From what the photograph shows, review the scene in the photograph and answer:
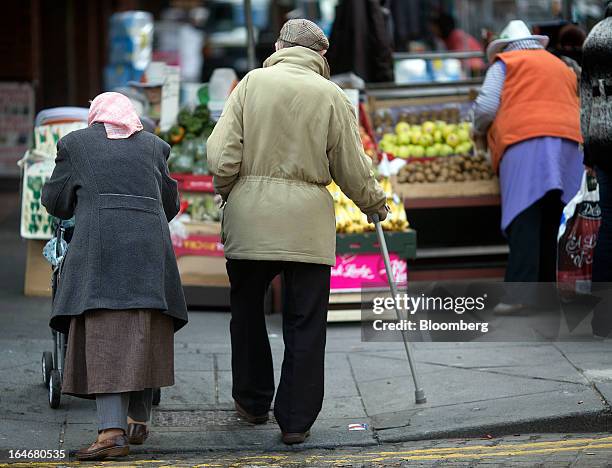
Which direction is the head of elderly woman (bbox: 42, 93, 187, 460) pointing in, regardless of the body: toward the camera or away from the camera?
away from the camera

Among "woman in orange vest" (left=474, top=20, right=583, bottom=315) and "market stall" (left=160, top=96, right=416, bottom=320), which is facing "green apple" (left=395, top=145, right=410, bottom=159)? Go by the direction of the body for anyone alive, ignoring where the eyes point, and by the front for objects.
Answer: the woman in orange vest

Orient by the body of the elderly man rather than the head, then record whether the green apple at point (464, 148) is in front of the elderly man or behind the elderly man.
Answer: in front

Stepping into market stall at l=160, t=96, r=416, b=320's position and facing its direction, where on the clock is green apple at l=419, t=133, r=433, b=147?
The green apple is roughly at 8 o'clock from the market stall.

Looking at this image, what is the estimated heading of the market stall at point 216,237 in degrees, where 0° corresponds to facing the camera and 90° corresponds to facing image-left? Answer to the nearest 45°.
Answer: approximately 0°

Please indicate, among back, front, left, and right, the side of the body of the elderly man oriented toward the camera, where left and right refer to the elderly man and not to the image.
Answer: back

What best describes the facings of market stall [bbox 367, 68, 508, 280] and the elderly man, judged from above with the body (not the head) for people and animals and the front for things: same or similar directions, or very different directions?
very different directions

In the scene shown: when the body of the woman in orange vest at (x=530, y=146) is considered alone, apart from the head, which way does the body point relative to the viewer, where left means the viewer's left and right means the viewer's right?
facing away from the viewer and to the left of the viewer

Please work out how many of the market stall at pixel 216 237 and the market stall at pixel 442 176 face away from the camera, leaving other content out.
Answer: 0
